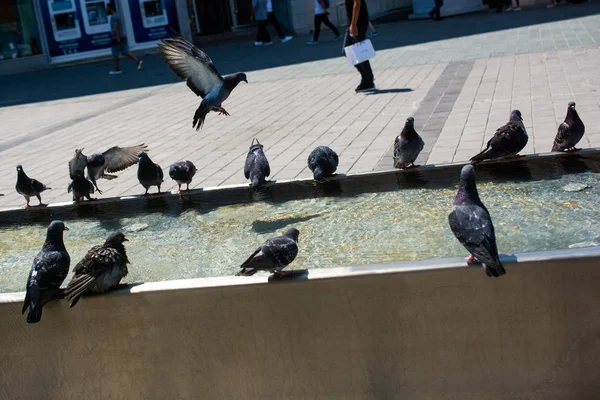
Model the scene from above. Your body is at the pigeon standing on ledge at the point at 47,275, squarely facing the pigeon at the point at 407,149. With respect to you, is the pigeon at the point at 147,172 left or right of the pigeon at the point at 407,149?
left

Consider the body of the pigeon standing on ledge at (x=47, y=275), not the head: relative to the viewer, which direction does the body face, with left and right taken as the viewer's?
facing away from the viewer and to the right of the viewer

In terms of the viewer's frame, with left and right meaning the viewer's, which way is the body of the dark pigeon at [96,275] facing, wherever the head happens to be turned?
facing away from the viewer and to the right of the viewer

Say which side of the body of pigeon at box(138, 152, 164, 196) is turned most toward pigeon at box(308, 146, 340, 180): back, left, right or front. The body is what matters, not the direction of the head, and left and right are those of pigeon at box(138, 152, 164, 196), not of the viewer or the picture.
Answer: left

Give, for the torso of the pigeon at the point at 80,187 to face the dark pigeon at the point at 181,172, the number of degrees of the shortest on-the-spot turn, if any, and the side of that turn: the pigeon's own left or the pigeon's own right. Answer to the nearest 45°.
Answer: approximately 90° to the pigeon's own left

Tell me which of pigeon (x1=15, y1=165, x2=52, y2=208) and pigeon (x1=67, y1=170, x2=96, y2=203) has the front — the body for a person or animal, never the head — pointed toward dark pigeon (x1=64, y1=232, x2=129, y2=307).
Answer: pigeon (x1=67, y1=170, x2=96, y2=203)

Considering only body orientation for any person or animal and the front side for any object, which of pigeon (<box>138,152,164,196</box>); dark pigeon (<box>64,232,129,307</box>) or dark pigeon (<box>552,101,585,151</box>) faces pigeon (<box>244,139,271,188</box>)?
dark pigeon (<box>64,232,129,307</box>)

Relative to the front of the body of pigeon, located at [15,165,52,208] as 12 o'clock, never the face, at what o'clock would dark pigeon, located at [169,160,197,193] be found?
The dark pigeon is roughly at 7 o'clock from the pigeon.

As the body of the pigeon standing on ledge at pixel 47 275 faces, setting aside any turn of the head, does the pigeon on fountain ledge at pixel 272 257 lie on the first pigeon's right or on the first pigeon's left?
on the first pigeon's right

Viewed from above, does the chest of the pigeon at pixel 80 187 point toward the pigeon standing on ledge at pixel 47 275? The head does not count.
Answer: yes

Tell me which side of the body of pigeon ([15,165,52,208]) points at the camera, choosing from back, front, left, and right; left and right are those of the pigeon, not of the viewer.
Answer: left
